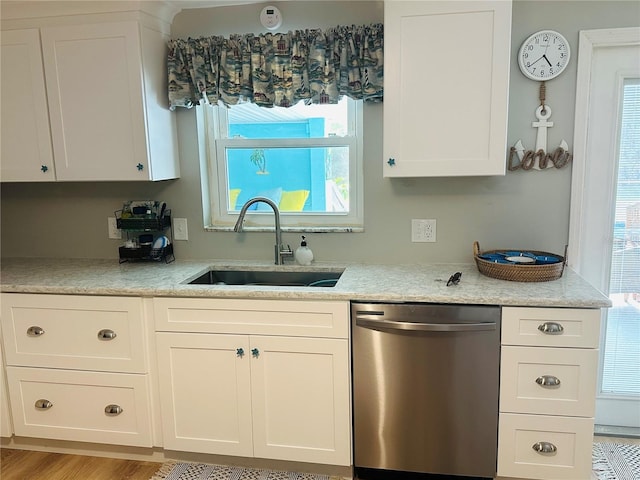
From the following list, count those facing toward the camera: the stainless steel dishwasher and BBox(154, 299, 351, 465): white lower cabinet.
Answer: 2

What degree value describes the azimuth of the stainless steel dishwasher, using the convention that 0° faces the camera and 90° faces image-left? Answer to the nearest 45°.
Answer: approximately 0°

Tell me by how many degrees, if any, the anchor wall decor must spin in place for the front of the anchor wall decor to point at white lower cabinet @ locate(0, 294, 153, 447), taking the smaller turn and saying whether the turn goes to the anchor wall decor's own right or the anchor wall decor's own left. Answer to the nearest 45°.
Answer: approximately 45° to the anchor wall decor's own right
